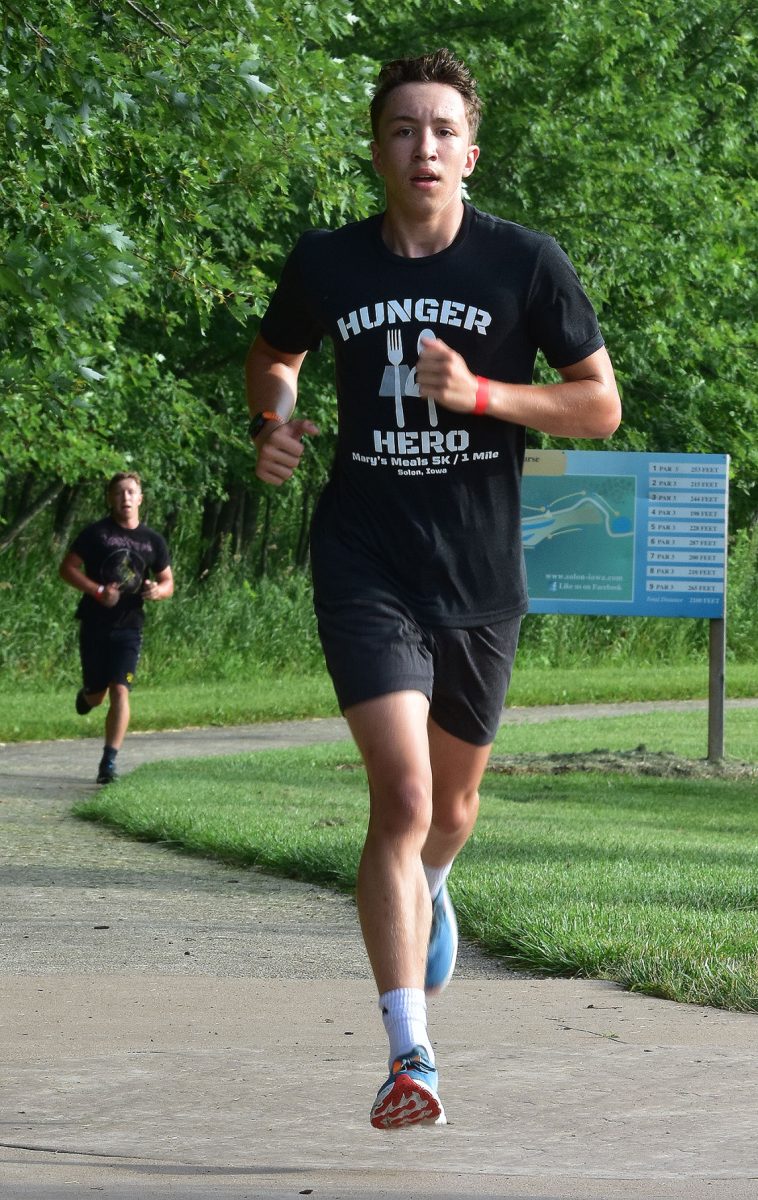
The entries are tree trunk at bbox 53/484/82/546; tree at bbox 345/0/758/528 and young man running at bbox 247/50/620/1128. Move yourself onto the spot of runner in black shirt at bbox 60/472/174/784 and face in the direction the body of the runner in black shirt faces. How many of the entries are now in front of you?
1

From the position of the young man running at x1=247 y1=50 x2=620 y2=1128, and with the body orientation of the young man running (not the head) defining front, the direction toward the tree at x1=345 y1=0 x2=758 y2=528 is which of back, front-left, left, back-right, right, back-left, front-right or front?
back

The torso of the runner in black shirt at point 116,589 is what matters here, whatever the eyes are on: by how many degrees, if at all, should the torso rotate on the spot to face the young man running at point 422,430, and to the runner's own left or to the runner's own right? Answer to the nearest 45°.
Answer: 0° — they already face them

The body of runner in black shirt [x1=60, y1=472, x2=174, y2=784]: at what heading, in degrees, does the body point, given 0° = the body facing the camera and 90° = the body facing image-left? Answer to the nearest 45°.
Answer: approximately 0°

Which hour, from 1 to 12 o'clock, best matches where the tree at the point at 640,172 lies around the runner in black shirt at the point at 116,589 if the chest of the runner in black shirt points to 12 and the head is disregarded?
The tree is roughly at 7 o'clock from the runner in black shirt.

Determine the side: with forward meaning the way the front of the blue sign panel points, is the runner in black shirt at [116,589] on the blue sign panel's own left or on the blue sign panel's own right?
on the blue sign panel's own right

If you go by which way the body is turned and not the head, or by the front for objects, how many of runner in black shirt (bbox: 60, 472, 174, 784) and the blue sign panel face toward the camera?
2

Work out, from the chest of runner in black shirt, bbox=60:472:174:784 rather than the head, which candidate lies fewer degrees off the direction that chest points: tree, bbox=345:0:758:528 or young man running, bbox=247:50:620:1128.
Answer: the young man running

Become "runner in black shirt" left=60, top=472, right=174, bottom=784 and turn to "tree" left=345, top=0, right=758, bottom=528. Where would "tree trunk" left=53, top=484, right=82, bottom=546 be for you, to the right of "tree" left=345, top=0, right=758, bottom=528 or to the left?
left

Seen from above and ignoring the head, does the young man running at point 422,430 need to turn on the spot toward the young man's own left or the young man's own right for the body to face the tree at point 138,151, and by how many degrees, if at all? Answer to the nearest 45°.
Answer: approximately 180°
